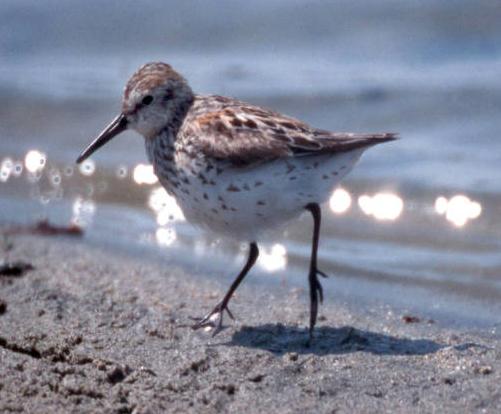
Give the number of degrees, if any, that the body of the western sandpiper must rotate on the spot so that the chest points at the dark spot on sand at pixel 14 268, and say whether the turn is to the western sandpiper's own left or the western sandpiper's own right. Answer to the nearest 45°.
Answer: approximately 45° to the western sandpiper's own right

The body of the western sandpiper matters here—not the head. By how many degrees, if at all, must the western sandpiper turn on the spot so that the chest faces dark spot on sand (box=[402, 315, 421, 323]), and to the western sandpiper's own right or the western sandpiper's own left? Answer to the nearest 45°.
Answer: approximately 135° to the western sandpiper's own right

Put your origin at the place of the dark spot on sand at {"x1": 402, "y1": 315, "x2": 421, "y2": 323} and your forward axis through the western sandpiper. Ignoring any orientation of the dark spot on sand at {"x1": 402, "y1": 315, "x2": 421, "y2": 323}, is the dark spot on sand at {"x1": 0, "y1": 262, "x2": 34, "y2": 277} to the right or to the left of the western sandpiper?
right

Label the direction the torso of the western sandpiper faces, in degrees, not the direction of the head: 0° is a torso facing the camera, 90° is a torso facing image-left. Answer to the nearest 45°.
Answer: approximately 90°
